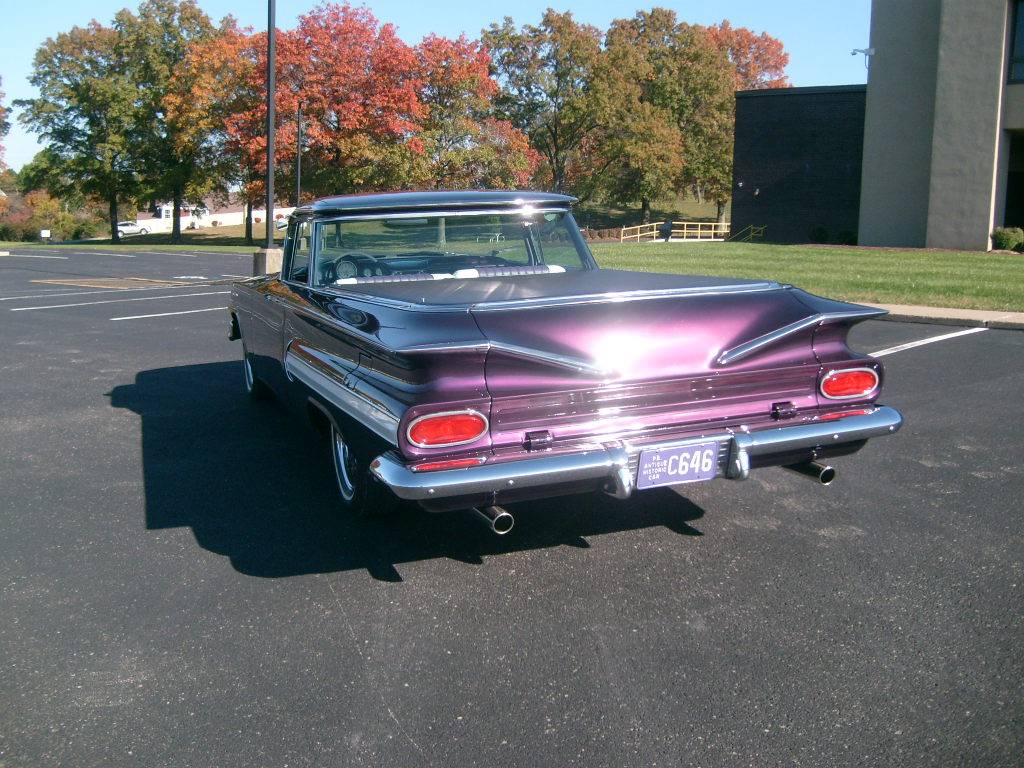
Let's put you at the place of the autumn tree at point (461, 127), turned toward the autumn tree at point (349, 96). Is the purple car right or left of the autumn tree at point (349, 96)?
left

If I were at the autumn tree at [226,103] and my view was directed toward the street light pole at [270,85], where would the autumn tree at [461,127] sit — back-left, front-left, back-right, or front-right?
front-left

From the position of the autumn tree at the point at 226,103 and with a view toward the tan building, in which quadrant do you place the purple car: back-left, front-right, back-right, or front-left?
front-right

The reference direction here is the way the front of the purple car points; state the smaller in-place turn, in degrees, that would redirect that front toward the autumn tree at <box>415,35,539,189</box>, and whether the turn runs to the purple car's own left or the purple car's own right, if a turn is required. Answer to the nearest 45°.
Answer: approximately 45° to the purple car's own right

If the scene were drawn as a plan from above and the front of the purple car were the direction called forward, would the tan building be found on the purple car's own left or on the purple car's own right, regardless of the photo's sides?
on the purple car's own right

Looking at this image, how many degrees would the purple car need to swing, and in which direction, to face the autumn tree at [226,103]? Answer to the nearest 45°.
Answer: approximately 45° to its right

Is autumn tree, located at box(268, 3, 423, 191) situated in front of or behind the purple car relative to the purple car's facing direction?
in front

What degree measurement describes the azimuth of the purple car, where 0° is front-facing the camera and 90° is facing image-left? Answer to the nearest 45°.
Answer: approximately 135°

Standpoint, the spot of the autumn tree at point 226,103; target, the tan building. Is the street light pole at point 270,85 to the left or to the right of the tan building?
right

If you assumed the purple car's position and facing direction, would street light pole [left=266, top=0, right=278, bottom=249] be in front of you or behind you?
in front

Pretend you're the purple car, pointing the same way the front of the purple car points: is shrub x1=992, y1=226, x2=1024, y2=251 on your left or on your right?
on your right
